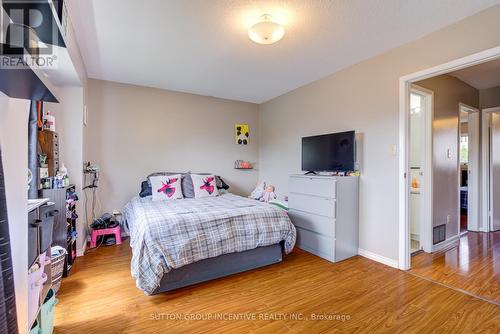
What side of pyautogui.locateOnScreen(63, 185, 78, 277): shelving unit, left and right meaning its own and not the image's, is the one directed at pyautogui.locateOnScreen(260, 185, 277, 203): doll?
front

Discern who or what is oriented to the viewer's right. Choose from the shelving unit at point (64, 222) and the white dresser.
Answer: the shelving unit

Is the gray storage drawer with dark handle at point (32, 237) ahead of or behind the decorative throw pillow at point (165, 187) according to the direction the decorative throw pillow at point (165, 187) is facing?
ahead

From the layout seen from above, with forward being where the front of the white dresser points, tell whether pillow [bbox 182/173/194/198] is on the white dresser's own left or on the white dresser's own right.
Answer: on the white dresser's own right

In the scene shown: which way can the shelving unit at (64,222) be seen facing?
to the viewer's right

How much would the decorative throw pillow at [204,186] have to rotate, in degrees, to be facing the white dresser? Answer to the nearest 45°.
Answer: approximately 45° to its left

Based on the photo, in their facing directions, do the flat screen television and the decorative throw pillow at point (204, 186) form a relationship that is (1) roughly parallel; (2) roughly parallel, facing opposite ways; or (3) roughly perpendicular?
roughly perpendicular

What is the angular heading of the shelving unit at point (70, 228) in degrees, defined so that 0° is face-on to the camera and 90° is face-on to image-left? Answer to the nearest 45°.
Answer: approximately 270°

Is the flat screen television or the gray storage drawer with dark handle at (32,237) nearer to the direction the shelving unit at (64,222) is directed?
the flat screen television

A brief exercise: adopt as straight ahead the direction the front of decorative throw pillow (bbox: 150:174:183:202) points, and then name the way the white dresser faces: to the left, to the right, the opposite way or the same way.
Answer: to the right

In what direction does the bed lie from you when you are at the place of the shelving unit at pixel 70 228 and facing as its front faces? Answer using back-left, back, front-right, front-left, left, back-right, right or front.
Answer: front-right

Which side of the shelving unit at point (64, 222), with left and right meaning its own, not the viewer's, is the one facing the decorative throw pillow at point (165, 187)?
front

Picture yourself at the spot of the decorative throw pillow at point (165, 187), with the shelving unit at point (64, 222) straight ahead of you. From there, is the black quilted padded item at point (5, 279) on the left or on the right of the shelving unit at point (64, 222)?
left

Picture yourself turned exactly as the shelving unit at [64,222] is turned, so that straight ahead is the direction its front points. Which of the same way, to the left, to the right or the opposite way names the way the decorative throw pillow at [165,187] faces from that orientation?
to the right
